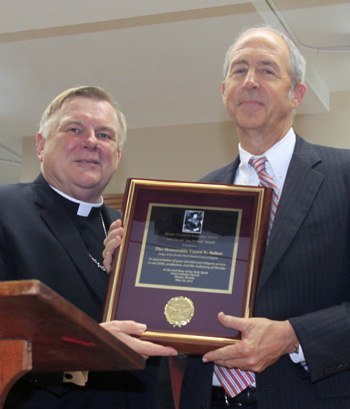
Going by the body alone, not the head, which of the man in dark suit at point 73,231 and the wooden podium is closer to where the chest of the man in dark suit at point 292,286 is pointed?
the wooden podium

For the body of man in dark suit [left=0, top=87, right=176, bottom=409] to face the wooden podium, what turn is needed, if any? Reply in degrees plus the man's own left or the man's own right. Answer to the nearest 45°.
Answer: approximately 45° to the man's own right

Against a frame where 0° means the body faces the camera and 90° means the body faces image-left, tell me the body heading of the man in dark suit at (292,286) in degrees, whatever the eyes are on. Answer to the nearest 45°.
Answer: approximately 45°
